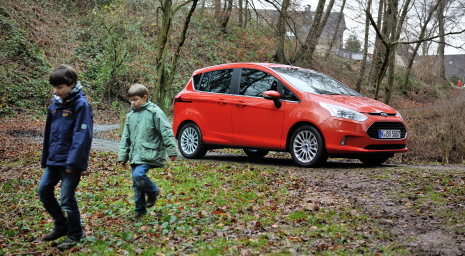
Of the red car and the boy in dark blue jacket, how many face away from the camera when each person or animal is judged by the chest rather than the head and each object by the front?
0

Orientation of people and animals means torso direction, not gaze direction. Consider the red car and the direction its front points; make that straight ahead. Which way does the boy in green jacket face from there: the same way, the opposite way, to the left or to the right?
to the right

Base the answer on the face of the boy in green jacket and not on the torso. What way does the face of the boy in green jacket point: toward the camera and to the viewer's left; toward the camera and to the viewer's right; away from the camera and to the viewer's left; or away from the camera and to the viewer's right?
toward the camera and to the viewer's left

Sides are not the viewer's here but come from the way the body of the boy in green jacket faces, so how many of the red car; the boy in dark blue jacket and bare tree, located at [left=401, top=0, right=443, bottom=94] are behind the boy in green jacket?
2

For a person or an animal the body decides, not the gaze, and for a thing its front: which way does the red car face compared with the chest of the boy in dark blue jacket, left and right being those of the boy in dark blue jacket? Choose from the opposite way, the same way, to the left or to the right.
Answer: to the left

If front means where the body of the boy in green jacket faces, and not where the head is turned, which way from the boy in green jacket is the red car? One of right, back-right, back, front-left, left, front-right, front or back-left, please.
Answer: back

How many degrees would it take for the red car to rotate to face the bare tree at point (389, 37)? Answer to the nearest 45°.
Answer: approximately 90° to its left

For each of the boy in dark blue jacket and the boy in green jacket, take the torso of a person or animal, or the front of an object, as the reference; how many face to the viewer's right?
0

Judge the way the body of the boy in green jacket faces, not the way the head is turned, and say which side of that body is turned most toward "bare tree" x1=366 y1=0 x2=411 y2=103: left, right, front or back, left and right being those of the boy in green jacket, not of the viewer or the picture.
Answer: back

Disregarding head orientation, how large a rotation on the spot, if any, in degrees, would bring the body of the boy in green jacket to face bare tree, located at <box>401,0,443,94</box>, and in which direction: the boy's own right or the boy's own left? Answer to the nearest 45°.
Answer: approximately 180°

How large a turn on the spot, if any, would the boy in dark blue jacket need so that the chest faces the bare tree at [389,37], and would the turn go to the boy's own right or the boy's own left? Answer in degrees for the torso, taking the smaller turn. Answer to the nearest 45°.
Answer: approximately 180°
